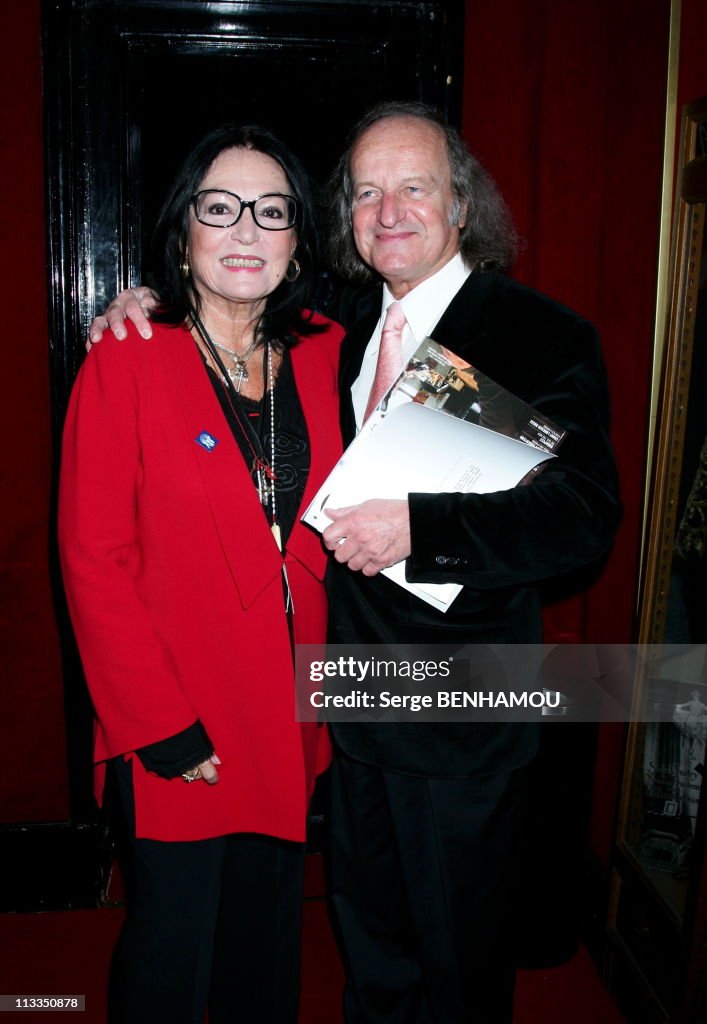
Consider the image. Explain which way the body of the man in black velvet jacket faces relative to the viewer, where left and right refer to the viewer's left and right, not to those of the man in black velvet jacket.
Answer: facing the viewer and to the left of the viewer
